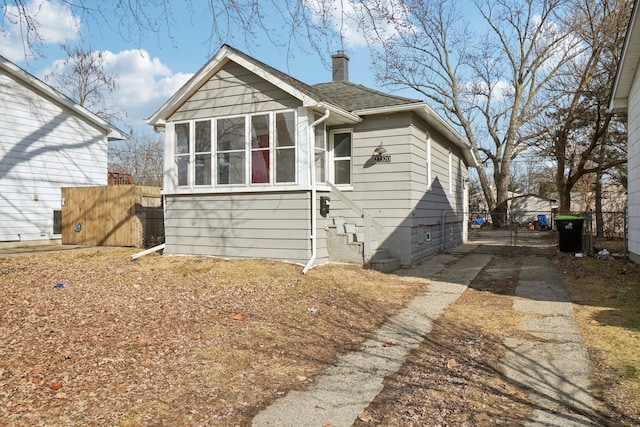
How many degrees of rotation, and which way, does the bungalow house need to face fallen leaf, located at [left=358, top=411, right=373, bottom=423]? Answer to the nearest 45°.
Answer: approximately 45° to its left

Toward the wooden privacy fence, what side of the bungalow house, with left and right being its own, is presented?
right

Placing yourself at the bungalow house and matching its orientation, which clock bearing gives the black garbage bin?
The black garbage bin is roughly at 7 o'clock from the bungalow house.

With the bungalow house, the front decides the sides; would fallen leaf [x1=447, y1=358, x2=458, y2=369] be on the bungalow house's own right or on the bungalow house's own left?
on the bungalow house's own left

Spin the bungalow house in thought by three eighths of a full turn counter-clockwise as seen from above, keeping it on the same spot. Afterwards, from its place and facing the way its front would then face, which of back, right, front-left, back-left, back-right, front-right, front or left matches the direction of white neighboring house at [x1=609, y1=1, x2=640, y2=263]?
front

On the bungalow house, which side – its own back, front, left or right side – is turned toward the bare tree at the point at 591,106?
back

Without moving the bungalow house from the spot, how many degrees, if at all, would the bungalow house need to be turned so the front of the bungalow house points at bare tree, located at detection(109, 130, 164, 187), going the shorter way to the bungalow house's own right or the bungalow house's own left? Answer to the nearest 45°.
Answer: approximately 90° to the bungalow house's own right

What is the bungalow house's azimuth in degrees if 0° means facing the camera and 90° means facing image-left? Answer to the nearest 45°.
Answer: approximately 45°

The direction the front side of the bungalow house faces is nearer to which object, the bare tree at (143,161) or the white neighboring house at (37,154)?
the white neighboring house

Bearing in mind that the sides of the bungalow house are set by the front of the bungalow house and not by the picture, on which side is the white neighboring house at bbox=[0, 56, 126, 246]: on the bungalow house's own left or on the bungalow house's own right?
on the bungalow house's own right

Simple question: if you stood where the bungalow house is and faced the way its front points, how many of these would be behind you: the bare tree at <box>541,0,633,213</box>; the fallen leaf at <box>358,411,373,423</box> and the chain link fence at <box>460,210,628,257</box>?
2
